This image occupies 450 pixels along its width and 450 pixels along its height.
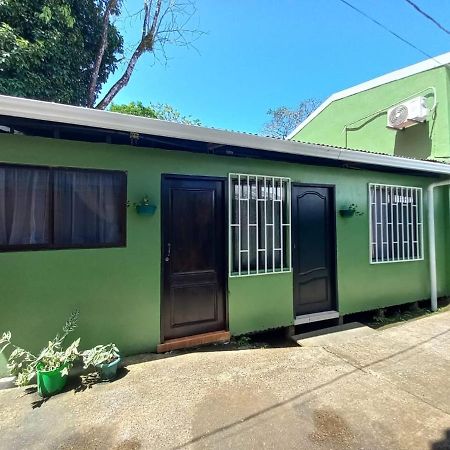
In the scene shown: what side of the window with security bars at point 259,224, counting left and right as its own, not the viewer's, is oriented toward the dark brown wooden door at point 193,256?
right

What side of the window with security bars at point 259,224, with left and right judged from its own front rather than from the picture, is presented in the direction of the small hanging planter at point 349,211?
left

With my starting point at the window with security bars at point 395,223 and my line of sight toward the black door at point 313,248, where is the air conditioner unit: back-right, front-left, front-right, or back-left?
back-right

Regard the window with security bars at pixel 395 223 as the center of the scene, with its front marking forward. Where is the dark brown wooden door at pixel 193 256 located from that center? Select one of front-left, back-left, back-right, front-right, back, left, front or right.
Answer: right

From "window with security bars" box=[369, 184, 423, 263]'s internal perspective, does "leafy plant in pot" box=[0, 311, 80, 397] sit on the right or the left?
on its right

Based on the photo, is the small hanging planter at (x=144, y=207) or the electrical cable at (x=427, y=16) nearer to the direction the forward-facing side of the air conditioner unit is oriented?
the small hanging planter

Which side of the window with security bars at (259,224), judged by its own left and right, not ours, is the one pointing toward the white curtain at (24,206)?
right

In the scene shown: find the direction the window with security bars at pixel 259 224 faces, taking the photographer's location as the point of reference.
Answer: facing the viewer and to the right of the viewer

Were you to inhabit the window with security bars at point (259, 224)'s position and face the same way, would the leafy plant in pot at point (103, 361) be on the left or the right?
on its right

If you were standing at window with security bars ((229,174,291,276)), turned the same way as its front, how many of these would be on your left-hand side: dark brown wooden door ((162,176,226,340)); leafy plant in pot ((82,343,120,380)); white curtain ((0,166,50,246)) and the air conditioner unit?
1

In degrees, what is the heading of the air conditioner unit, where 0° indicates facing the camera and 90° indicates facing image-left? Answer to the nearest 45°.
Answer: approximately 45°
